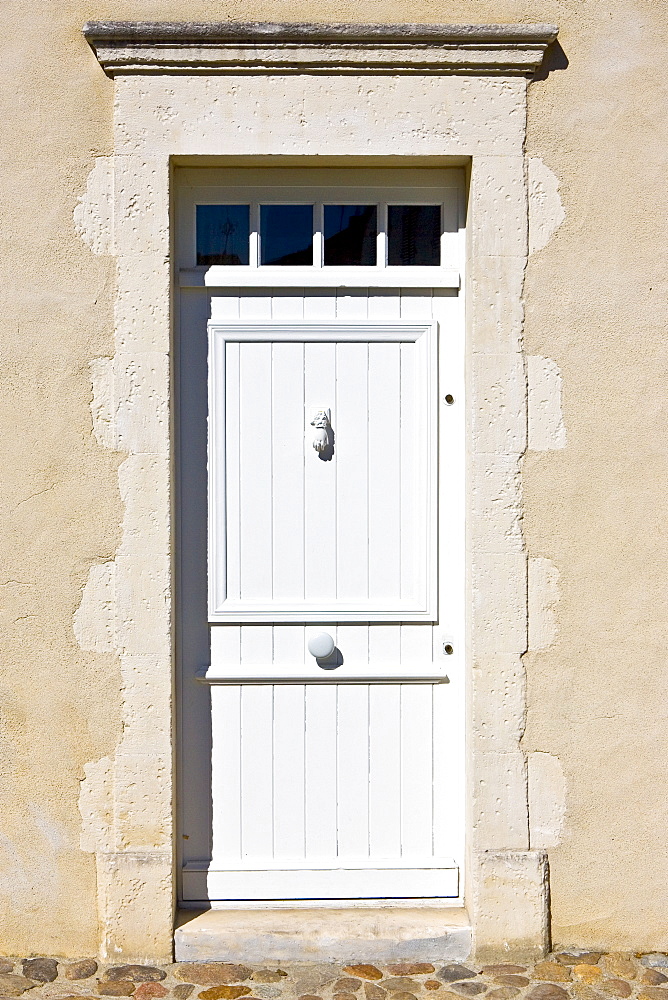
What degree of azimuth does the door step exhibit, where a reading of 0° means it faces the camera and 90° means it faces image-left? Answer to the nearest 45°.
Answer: approximately 0°
